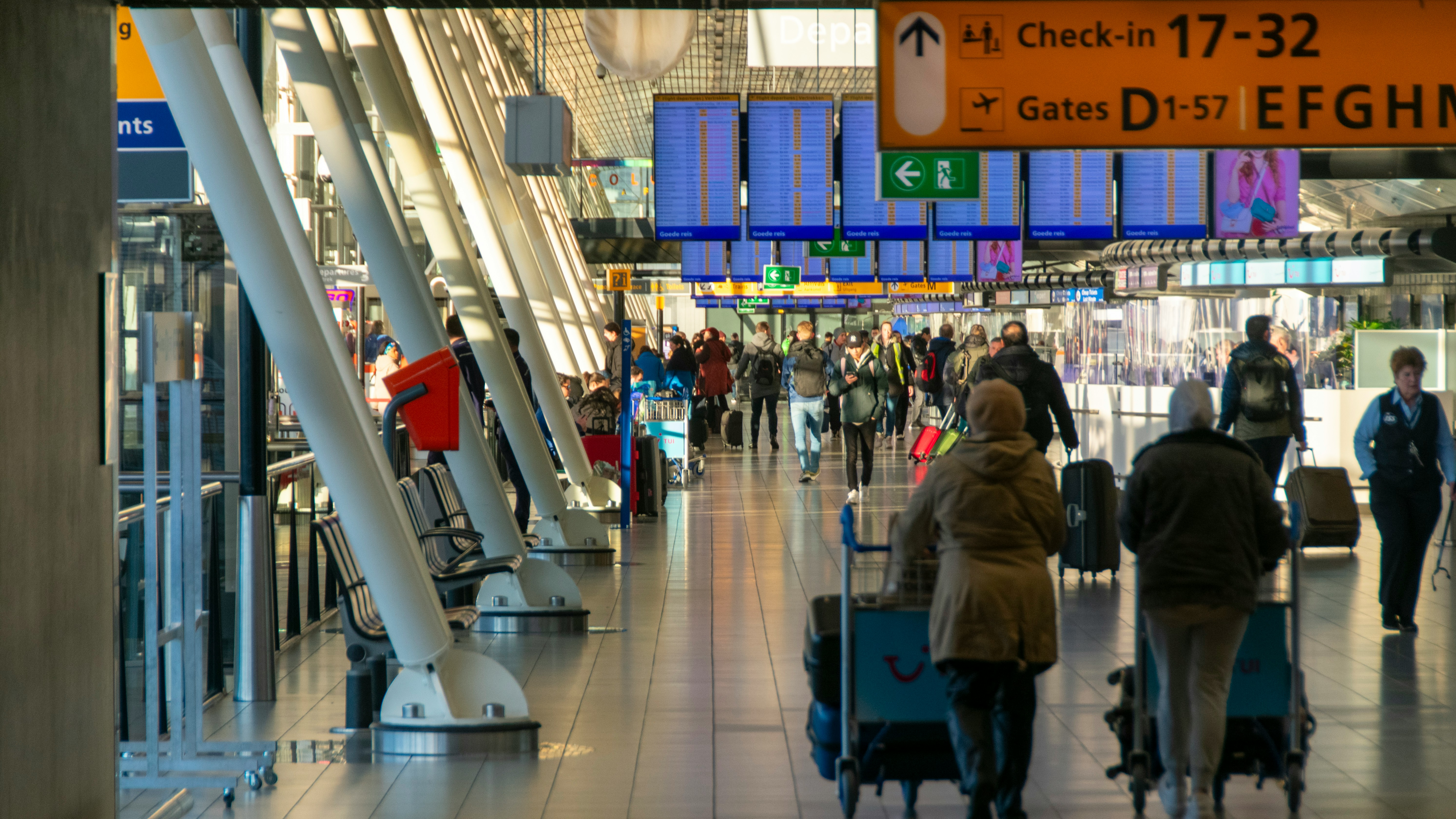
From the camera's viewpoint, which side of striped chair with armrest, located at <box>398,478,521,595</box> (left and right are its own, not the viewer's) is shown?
right

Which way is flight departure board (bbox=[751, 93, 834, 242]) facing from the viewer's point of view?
toward the camera

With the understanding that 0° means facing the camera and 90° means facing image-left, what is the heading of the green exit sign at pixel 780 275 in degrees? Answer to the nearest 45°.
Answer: approximately 0°

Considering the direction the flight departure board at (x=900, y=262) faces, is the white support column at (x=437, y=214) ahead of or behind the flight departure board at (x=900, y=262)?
ahead

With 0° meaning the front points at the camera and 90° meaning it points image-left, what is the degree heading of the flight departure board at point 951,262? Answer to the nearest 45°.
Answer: approximately 0°

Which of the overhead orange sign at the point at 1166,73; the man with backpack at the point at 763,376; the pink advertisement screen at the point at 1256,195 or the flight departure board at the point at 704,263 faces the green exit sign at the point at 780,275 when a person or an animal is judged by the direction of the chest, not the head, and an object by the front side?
the man with backpack

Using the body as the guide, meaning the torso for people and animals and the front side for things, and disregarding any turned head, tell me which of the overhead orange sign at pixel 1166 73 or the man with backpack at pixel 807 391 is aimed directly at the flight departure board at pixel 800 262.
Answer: the man with backpack

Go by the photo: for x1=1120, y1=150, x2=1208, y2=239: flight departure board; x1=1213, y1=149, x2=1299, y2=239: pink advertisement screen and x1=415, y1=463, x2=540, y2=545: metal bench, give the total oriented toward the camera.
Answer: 2

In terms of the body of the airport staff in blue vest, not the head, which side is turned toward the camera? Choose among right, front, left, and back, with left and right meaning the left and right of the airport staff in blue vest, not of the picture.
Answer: front

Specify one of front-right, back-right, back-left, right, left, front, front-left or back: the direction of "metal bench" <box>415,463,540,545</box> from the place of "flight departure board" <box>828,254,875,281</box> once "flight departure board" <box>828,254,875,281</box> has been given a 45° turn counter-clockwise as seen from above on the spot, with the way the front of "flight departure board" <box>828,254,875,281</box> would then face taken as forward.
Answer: front-right

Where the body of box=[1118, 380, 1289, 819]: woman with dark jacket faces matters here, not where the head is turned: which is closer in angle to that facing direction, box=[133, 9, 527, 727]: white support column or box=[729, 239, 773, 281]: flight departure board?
the flight departure board

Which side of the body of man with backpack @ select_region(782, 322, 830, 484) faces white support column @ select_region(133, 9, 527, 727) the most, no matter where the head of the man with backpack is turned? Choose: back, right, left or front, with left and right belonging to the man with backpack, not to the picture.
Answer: back

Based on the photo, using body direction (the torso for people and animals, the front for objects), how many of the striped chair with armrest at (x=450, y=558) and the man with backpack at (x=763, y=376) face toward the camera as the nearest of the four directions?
0

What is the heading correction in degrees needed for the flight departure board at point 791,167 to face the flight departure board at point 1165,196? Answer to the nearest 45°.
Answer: approximately 90° to its left

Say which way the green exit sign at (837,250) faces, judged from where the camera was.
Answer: facing the viewer

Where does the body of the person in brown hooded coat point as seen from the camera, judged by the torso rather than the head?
away from the camera

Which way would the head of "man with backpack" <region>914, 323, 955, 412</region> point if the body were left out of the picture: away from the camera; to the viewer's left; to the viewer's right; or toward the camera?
away from the camera

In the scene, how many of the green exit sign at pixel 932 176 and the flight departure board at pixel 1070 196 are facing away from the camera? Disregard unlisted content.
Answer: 0

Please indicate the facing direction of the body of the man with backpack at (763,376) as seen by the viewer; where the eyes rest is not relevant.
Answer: away from the camera
